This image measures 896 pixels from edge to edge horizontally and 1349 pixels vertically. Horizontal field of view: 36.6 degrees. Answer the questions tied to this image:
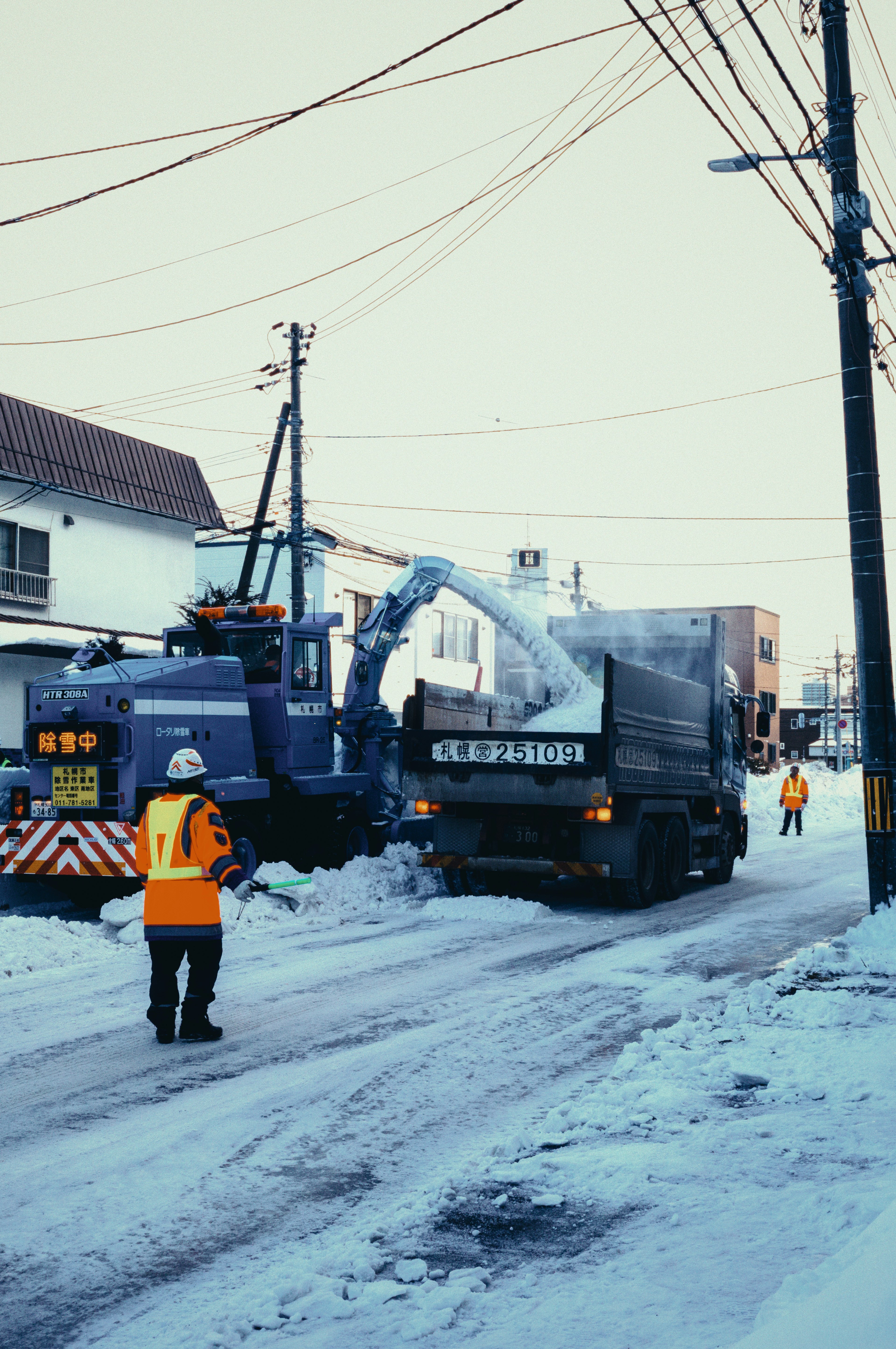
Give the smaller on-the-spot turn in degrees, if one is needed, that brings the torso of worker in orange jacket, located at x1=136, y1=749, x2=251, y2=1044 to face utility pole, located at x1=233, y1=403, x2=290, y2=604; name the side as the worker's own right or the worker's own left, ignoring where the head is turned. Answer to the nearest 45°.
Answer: approximately 45° to the worker's own left

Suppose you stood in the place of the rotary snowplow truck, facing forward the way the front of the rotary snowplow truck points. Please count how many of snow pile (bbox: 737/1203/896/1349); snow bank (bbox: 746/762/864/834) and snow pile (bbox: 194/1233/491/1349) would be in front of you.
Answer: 1

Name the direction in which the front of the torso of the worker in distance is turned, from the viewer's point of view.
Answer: toward the camera

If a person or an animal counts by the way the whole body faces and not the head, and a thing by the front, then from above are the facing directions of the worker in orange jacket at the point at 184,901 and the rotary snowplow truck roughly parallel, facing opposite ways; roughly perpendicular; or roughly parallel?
roughly parallel

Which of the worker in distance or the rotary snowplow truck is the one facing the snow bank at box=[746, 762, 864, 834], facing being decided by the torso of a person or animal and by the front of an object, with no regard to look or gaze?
the rotary snowplow truck

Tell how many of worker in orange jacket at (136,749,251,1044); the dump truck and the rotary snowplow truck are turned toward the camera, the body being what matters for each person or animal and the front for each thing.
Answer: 0

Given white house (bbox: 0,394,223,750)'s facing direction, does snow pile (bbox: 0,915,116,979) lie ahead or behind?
ahead

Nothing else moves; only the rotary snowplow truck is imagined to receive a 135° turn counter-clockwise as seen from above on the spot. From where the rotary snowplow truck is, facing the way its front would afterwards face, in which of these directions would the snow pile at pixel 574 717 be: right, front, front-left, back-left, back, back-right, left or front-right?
back

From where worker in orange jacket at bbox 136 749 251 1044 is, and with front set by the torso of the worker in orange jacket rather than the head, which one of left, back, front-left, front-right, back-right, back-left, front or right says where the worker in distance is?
front

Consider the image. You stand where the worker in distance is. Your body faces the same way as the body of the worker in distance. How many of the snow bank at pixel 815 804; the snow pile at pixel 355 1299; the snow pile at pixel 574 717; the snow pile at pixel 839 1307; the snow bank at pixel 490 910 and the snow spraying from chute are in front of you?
5

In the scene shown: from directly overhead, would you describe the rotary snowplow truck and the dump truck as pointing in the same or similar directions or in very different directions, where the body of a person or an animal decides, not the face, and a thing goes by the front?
same or similar directions

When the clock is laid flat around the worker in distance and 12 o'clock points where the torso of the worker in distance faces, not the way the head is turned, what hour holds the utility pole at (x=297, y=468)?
The utility pole is roughly at 2 o'clock from the worker in distance.

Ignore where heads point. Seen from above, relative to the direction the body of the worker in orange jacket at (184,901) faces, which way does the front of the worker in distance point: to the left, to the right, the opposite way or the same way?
the opposite way

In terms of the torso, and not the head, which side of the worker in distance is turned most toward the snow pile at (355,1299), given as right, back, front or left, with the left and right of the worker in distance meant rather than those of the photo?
front

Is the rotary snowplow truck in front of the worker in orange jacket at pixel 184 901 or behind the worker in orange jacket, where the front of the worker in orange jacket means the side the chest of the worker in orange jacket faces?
in front

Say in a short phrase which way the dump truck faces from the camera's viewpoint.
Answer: facing away from the viewer and to the right of the viewer

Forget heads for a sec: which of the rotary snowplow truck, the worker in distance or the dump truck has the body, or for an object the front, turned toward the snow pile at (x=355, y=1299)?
the worker in distance

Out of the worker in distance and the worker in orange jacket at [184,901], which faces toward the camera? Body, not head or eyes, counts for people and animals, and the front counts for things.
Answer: the worker in distance

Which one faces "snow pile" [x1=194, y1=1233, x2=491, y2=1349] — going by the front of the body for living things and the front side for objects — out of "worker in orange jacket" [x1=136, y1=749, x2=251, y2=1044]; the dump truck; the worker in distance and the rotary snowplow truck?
the worker in distance

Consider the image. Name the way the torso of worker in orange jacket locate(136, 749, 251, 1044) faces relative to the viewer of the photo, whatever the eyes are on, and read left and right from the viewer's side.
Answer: facing away from the viewer and to the right of the viewer
